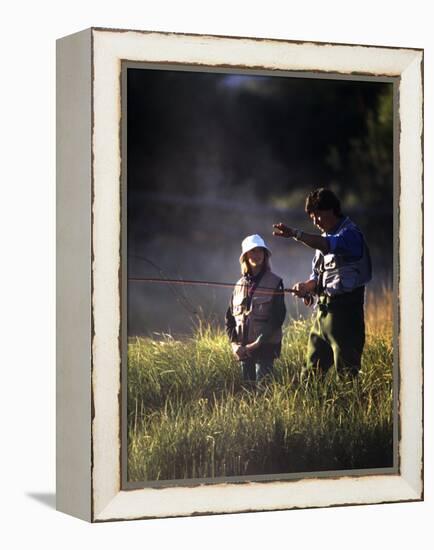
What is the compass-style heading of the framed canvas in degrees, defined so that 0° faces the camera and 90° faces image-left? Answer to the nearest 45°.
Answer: approximately 315°
